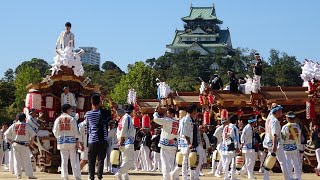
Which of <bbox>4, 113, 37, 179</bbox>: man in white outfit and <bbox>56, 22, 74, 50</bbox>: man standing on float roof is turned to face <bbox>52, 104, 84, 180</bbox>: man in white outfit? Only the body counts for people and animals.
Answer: the man standing on float roof

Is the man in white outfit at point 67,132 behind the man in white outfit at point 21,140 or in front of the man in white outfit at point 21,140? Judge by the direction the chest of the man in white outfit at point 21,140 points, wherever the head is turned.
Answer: behind

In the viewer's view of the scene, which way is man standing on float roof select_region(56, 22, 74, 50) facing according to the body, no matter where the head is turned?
toward the camera

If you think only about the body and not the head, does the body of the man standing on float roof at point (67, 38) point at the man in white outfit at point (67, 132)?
yes

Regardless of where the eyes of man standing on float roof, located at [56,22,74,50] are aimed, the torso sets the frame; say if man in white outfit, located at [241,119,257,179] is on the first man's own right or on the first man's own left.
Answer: on the first man's own left
